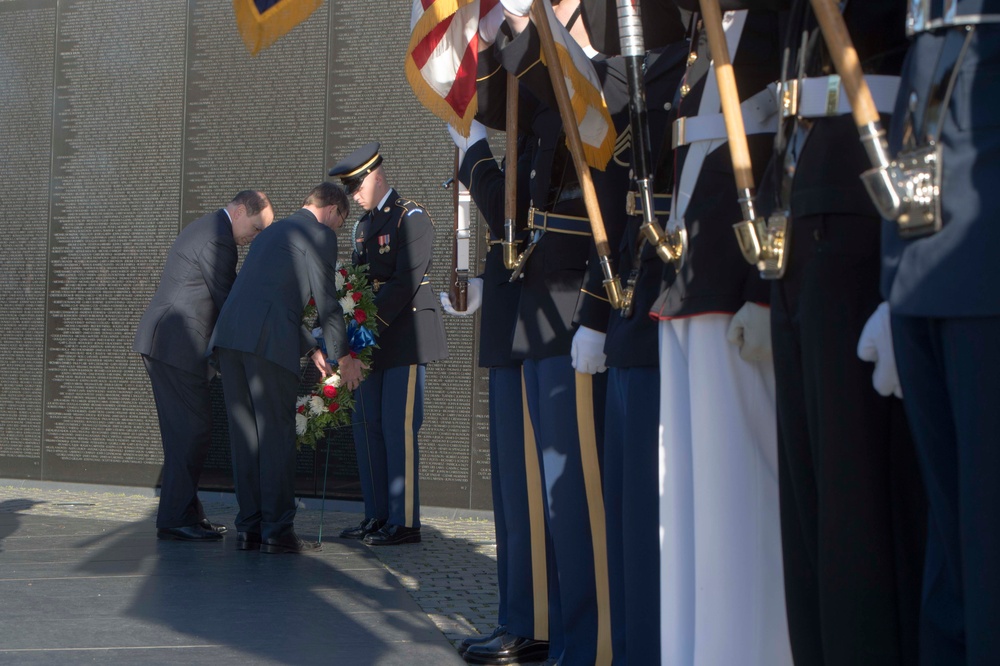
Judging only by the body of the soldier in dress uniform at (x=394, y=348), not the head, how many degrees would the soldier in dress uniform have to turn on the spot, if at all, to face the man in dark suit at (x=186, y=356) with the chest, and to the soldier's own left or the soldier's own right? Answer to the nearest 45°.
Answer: approximately 45° to the soldier's own right

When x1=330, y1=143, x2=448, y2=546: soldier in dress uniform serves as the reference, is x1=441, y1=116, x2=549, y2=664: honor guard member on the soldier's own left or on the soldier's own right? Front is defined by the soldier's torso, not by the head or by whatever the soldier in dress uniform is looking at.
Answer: on the soldier's own left

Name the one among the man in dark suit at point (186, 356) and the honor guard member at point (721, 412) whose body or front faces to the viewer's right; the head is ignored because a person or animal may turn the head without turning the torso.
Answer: the man in dark suit

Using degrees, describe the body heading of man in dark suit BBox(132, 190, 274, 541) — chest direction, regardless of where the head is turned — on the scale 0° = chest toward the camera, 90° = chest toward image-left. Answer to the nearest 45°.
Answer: approximately 270°

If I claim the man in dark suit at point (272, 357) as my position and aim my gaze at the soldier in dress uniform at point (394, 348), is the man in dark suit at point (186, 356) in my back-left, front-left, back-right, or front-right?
back-left

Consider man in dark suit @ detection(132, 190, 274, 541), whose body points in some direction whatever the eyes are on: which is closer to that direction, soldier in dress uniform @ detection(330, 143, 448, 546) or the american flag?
the soldier in dress uniform

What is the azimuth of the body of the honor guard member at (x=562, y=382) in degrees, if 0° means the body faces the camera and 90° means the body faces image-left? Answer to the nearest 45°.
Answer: approximately 45°

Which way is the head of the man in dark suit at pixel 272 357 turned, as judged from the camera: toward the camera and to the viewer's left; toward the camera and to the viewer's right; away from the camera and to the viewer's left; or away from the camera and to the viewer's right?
away from the camera and to the viewer's right
